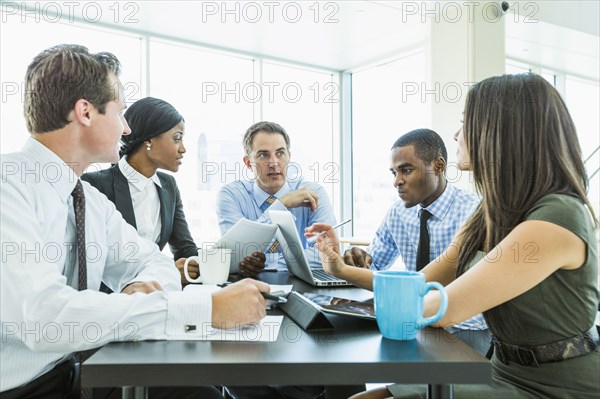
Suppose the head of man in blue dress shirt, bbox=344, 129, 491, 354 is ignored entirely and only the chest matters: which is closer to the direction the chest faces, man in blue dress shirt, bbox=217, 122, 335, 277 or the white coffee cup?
the white coffee cup

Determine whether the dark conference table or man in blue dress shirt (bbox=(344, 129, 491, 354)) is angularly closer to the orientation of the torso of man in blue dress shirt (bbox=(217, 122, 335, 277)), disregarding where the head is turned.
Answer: the dark conference table

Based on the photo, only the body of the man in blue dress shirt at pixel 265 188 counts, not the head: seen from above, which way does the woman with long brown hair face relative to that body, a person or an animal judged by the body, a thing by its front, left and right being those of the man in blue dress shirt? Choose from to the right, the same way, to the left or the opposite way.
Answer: to the right

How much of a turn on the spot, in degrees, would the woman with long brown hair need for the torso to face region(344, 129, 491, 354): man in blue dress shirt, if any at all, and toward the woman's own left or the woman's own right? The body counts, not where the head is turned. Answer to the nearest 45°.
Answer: approximately 90° to the woman's own right

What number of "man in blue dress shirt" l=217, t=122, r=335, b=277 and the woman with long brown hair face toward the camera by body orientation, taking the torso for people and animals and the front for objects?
1

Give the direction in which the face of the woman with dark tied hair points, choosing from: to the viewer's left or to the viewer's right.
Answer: to the viewer's right

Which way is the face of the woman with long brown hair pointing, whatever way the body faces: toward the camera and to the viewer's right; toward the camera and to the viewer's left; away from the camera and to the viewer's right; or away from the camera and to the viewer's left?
away from the camera and to the viewer's left

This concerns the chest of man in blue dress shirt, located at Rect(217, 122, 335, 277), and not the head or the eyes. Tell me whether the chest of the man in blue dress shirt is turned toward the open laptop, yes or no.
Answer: yes

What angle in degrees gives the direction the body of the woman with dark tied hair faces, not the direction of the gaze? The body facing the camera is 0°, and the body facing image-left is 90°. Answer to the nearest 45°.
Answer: approximately 315°

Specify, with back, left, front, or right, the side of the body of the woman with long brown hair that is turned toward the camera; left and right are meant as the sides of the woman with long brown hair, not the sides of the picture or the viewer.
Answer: left
